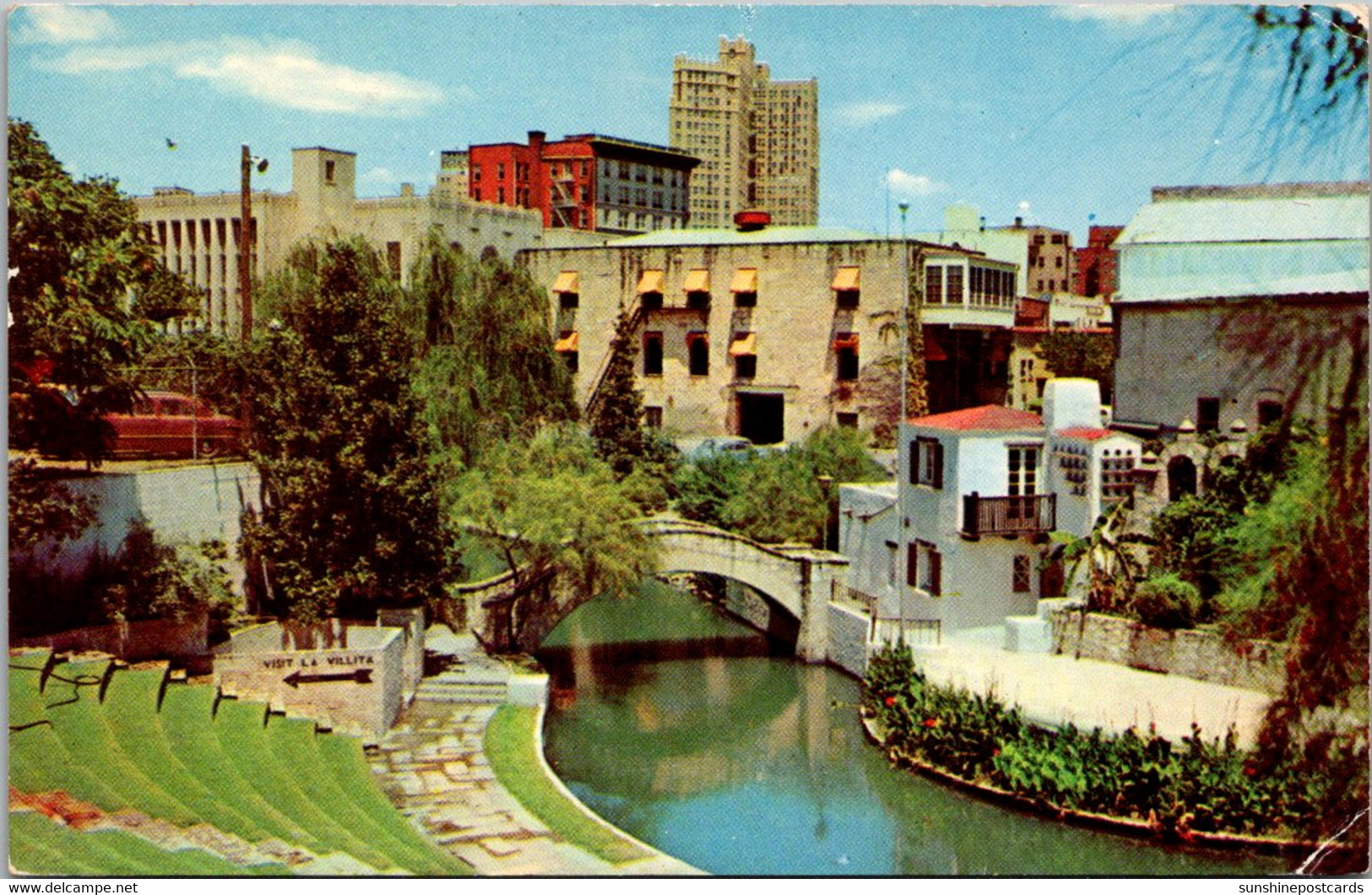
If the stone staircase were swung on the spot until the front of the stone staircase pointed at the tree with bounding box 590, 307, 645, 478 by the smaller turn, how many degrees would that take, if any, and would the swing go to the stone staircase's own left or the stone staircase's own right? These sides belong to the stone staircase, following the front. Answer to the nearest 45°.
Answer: approximately 135° to the stone staircase's own left

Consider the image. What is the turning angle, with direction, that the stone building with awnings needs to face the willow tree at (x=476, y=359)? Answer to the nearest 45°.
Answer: approximately 45° to its right

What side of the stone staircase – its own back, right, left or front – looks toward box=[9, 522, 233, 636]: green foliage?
right

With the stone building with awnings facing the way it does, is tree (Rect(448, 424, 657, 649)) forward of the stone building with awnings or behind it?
forward

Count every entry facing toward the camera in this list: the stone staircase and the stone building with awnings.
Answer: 2

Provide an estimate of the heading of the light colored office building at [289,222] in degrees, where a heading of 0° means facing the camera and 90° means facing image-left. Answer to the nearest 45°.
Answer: approximately 45°

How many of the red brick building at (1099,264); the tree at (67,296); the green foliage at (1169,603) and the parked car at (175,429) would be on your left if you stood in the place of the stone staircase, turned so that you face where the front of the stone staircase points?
2

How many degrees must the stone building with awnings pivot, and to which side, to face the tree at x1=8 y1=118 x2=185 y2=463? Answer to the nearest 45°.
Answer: approximately 45° to its right

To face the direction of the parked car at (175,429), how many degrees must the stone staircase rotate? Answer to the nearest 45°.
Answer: approximately 90° to its right

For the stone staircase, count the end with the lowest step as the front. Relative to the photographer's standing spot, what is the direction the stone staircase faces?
facing the viewer

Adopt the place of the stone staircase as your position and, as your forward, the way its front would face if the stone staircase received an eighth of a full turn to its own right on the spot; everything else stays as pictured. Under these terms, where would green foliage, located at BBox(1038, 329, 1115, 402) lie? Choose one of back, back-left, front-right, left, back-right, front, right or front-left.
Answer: back-left

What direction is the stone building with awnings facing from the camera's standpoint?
toward the camera
